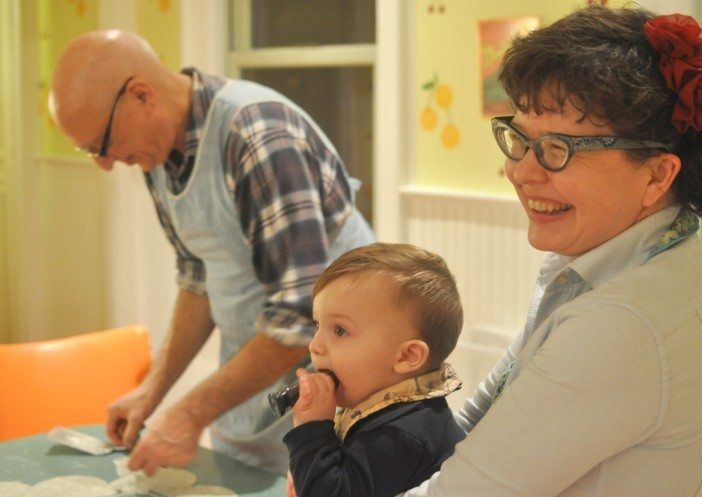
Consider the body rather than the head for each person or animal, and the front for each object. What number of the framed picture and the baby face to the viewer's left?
1

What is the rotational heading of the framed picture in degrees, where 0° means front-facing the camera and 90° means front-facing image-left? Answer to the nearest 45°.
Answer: approximately 0°

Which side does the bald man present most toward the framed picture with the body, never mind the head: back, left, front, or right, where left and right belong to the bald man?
back

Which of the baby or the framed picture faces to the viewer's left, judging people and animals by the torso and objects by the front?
the baby

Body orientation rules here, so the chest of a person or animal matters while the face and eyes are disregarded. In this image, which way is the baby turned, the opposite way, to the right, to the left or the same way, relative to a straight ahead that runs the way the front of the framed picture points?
to the right

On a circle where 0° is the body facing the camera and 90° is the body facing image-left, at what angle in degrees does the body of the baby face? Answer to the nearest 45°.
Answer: approximately 90°

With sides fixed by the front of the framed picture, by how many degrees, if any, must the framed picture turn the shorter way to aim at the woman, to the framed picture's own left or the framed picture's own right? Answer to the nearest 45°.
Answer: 0° — it already faces them
